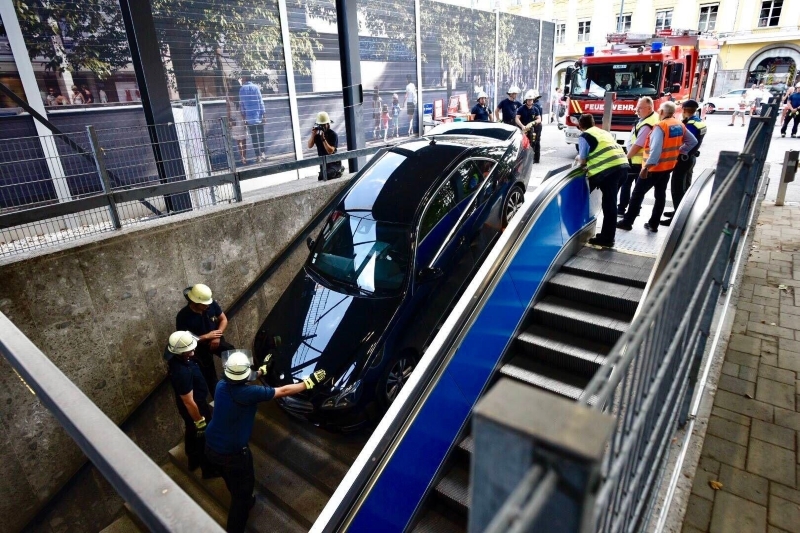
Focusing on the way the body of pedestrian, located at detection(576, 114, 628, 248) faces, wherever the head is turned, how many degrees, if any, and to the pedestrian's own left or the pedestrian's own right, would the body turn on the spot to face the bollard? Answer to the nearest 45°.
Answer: approximately 90° to the pedestrian's own right

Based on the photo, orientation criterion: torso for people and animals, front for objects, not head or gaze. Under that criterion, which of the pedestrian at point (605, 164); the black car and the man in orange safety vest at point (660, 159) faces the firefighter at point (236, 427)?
the black car

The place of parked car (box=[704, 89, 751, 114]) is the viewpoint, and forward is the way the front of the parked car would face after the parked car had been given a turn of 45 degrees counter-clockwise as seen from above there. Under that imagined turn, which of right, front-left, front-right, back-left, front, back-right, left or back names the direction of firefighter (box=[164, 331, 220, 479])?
front-left

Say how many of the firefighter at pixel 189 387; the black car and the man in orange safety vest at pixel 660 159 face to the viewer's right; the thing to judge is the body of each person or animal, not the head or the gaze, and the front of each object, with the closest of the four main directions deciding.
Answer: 1

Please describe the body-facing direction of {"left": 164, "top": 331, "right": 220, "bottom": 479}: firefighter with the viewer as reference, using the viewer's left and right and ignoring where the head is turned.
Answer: facing to the right of the viewer

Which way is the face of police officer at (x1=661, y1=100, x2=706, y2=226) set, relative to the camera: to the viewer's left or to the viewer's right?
to the viewer's left

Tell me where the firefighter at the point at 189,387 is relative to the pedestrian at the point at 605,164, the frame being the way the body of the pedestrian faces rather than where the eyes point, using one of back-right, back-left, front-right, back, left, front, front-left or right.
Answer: left

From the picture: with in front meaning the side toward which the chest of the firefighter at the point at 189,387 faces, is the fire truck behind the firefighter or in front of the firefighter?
in front

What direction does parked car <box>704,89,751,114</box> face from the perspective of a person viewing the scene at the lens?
facing to the left of the viewer

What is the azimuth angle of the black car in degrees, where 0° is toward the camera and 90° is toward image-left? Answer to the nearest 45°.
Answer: approximately 45°

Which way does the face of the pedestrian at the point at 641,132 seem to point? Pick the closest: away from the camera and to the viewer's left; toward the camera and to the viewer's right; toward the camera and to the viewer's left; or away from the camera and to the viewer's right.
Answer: toward the camera and to the viewer's left

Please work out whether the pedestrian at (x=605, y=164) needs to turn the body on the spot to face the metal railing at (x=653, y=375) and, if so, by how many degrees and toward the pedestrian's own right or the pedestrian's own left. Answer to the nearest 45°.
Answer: approximately 135° to the pedestrian's own left

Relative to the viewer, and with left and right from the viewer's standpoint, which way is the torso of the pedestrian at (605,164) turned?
facing away from the viewer and to the left of the viewer
